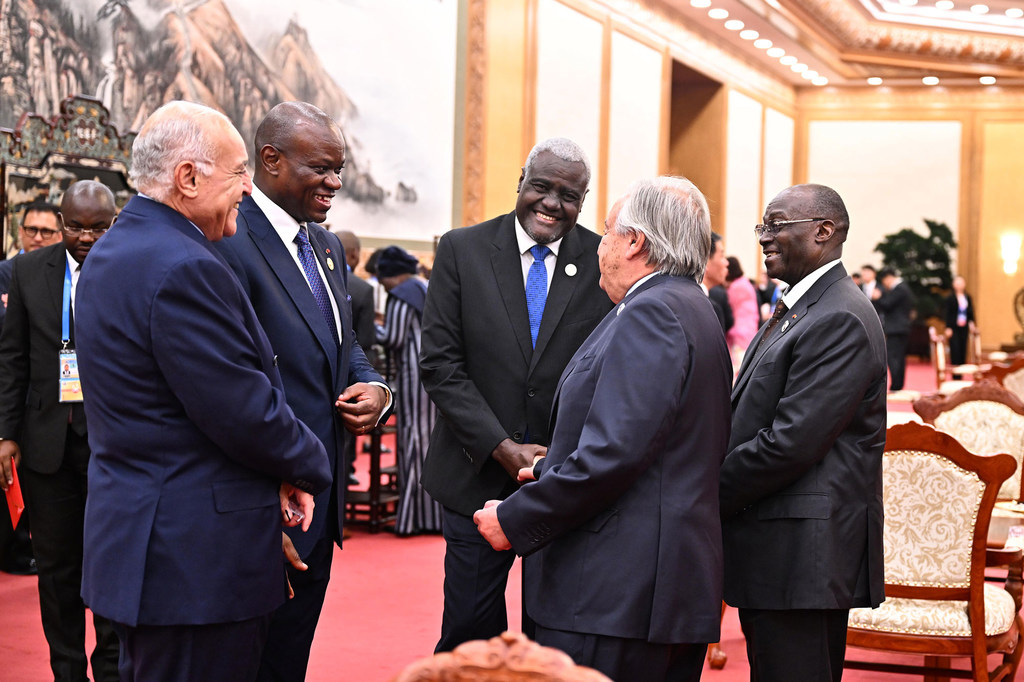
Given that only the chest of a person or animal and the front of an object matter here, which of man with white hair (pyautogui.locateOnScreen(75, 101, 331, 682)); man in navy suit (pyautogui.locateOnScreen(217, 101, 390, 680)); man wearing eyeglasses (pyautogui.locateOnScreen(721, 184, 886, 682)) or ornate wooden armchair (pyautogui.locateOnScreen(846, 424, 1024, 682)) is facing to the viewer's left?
the man wearing eyeglasses

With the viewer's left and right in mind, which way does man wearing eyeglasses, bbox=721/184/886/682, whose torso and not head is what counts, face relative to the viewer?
facing to the left of the viewer

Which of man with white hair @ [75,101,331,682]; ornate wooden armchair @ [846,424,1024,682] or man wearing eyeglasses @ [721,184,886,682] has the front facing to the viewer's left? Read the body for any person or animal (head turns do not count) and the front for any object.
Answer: the man wearing eyeglasses

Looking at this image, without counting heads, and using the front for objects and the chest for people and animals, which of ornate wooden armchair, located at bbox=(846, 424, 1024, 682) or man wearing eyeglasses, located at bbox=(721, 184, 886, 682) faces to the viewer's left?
the man wearing eyeglasses

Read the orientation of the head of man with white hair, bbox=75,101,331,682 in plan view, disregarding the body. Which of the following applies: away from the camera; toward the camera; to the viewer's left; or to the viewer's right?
to the viewer's right

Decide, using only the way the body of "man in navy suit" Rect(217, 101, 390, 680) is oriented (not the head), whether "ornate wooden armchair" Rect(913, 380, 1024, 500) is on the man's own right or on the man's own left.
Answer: on the man's own left

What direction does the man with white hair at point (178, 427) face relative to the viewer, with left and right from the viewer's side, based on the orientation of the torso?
facing away from the viewer and to the right of the viewer

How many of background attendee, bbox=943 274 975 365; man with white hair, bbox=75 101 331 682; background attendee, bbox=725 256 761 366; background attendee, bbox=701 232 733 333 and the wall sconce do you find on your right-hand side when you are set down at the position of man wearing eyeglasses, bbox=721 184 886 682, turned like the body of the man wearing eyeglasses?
4

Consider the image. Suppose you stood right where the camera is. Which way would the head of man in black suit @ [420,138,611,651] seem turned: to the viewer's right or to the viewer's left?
to the viewer's right
